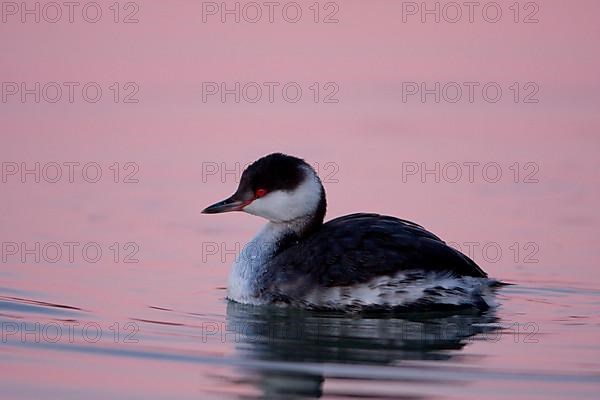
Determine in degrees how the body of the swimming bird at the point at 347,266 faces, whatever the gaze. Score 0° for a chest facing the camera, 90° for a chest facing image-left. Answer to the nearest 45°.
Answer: approximately 90°
